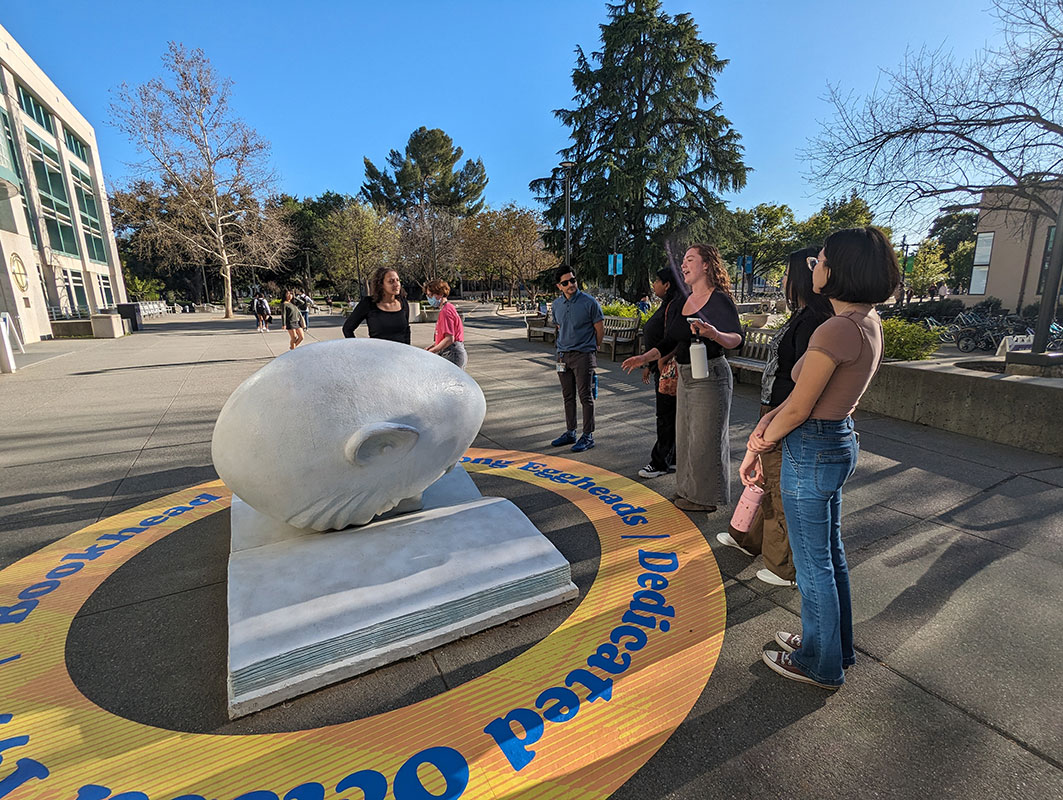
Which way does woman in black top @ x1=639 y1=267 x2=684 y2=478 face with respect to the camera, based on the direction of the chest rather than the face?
to the viewer's left

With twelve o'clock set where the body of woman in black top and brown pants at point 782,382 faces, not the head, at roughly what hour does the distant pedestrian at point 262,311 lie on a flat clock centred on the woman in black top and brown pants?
The distant pedestrian is roughly at 1 o'clock from the woman in black top and brown pants.

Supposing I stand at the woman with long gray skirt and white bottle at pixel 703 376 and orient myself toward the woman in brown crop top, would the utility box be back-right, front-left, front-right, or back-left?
back-right

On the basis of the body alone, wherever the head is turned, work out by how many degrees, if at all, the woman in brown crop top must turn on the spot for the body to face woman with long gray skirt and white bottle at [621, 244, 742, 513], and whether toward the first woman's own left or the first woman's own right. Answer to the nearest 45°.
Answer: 0° — they already face them

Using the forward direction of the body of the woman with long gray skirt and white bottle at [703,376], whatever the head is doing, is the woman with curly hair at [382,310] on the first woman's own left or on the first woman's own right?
on the first woman's own right

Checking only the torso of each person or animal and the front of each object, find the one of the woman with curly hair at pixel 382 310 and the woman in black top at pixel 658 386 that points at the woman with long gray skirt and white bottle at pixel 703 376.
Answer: the woman with curly hair

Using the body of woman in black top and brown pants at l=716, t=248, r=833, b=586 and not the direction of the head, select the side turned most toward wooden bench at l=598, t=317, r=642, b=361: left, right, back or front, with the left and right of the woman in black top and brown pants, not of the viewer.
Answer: right

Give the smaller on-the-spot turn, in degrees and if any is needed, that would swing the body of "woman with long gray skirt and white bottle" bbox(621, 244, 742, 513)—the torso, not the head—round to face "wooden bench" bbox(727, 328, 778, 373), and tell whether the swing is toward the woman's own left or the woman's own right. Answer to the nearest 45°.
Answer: approximately 135° to the woman's own right

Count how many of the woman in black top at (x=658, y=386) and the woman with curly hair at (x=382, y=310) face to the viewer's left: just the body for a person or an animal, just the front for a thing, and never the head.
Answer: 1

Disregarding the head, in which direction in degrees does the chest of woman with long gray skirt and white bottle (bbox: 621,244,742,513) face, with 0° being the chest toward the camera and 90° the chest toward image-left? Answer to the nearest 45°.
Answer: approximately 45°

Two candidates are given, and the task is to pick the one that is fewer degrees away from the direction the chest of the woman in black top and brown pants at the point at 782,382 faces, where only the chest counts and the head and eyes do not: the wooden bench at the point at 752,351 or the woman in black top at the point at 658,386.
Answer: the woman in black top
